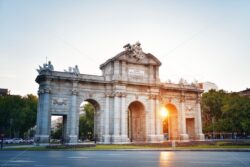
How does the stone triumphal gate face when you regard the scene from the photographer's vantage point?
facing the viewer and to the right of the viewer
